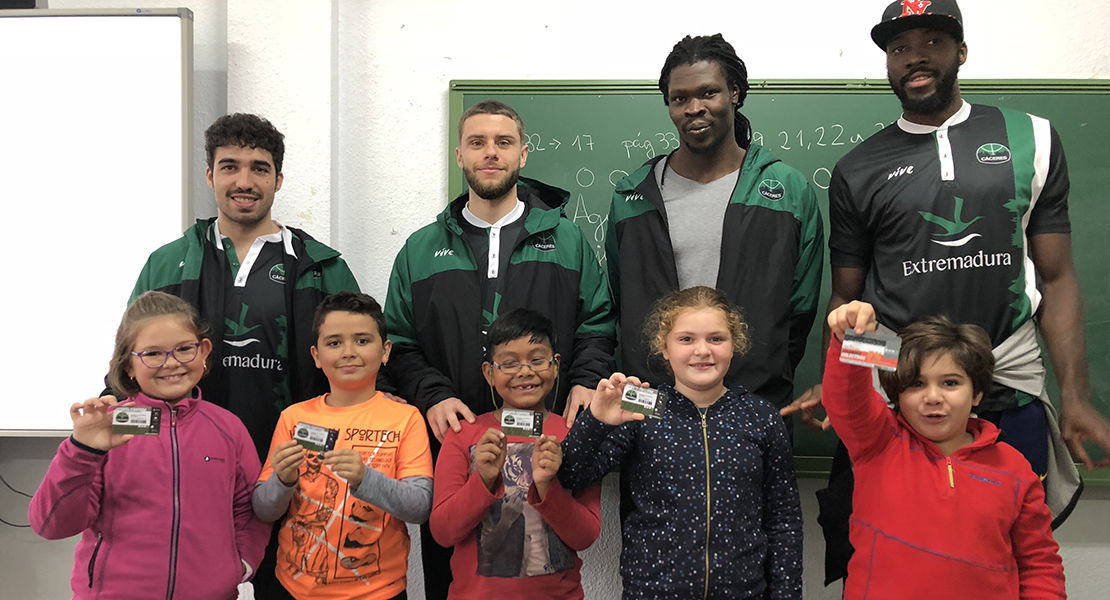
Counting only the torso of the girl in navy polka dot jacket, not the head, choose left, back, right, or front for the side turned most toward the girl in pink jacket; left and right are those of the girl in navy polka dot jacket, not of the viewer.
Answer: right

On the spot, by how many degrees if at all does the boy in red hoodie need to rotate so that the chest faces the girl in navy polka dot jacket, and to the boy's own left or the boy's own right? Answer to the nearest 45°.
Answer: approximately 90° to the boy's own right

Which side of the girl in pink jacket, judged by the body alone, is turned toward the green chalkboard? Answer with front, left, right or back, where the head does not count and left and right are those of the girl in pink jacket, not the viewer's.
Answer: left

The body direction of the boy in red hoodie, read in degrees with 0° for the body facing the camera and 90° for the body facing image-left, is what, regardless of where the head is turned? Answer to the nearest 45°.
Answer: approximately 0°

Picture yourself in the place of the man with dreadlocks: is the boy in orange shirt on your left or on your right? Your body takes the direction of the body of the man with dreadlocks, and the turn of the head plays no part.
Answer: on your right

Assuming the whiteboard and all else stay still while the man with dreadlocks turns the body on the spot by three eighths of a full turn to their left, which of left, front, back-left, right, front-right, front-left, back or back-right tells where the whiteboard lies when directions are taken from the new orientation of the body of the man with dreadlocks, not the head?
back-left

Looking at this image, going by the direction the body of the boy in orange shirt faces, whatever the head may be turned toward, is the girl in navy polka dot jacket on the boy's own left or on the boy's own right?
on the boy's own left

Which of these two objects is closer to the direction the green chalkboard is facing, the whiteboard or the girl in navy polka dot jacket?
the girl in navy polka dot jacket

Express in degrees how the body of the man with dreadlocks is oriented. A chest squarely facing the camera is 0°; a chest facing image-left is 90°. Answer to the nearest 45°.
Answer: approximately 0°
